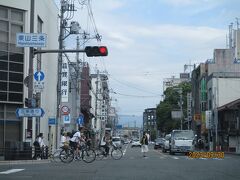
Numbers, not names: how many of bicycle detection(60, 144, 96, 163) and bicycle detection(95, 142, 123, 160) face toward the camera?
0

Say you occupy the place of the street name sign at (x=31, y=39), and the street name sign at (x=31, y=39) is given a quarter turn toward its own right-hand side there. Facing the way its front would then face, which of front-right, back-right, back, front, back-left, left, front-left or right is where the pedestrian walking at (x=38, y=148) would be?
right
